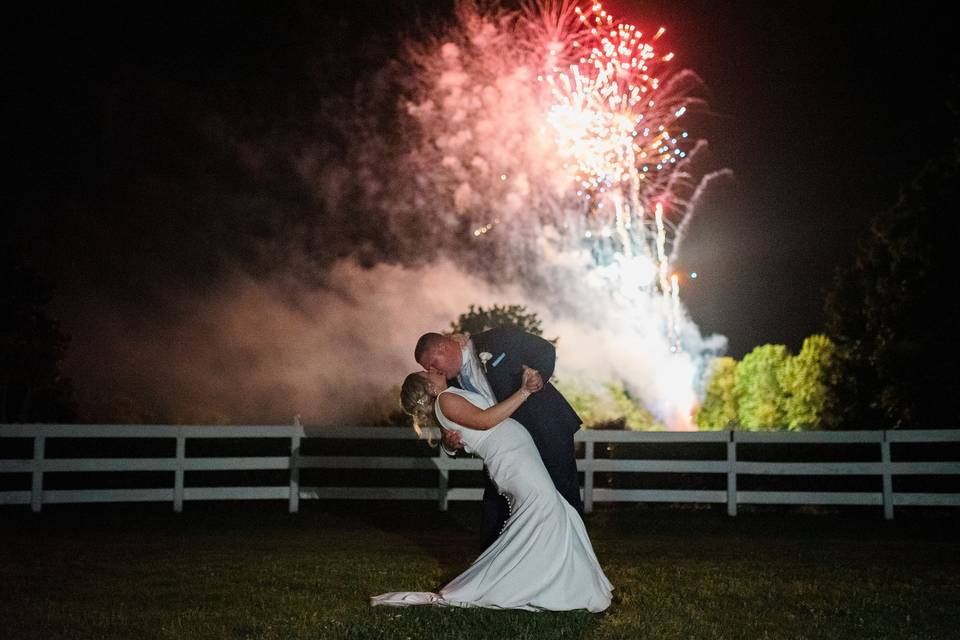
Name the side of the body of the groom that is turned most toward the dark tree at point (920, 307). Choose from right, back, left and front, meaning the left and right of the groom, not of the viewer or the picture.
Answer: back

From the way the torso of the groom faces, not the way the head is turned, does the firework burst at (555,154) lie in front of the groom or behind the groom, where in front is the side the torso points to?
behind

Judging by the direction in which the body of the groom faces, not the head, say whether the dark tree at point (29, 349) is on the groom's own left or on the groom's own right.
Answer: on the groom's own right

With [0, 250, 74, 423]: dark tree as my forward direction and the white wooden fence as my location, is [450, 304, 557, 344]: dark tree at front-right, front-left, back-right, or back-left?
front-right

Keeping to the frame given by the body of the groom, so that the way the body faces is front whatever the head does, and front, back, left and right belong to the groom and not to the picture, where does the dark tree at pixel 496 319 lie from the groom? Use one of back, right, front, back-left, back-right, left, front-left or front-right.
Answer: back-right

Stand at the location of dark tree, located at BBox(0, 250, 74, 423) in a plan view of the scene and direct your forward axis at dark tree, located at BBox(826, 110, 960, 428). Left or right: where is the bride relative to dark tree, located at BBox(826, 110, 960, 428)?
right

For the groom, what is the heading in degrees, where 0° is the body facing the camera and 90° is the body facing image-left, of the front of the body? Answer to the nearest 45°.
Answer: approximately 45°

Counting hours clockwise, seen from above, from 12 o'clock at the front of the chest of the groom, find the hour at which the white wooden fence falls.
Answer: The white wooden fence is roughly at 4 o'clock from the groom.
